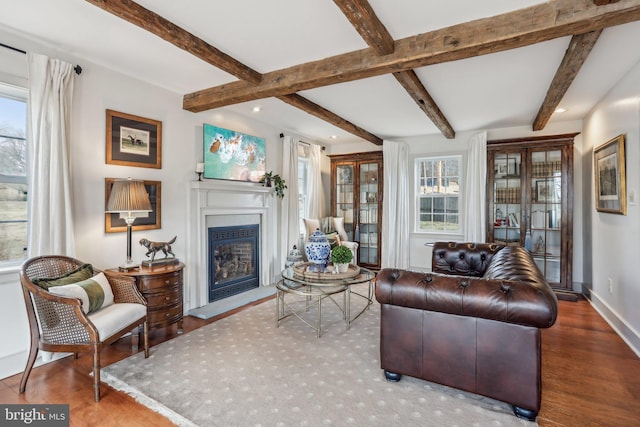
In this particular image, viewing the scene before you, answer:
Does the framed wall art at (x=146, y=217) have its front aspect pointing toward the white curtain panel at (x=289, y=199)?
no

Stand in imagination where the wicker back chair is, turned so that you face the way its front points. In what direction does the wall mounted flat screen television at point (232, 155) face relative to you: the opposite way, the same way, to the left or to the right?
the same way

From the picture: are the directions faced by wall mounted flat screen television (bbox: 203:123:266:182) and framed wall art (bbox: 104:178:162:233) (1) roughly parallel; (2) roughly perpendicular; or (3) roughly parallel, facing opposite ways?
roughly parallel

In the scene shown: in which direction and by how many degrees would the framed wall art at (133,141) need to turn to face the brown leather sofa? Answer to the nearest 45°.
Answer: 0° — it already faces it

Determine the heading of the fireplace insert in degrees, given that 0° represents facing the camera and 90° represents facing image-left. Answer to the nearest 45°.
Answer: approximately 315°

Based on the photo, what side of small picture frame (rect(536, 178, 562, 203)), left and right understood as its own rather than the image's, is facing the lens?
front

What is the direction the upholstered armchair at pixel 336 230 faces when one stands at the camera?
facing the viewer and to the right of the viewer

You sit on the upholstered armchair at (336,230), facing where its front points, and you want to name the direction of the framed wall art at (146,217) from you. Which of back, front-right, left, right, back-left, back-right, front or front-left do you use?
right

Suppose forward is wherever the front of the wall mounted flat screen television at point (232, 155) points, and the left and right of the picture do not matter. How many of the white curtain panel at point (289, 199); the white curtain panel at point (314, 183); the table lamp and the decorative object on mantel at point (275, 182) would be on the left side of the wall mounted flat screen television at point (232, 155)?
3

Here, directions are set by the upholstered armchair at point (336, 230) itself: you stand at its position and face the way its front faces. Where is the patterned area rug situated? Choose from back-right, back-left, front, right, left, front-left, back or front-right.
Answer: front-right

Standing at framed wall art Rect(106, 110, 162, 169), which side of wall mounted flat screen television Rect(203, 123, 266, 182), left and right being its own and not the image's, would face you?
right

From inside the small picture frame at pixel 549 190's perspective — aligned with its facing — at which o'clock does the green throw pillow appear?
The green throw pillow is roughly at 1 o'clock from the small picture frame.

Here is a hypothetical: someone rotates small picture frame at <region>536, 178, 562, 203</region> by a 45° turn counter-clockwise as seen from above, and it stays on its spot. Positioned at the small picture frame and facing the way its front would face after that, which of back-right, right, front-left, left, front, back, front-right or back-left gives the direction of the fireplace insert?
right

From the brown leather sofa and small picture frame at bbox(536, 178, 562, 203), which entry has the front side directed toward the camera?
the small picture frame

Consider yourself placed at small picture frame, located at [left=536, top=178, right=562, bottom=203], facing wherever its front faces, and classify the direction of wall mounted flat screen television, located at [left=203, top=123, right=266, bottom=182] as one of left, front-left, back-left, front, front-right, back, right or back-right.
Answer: front-right
